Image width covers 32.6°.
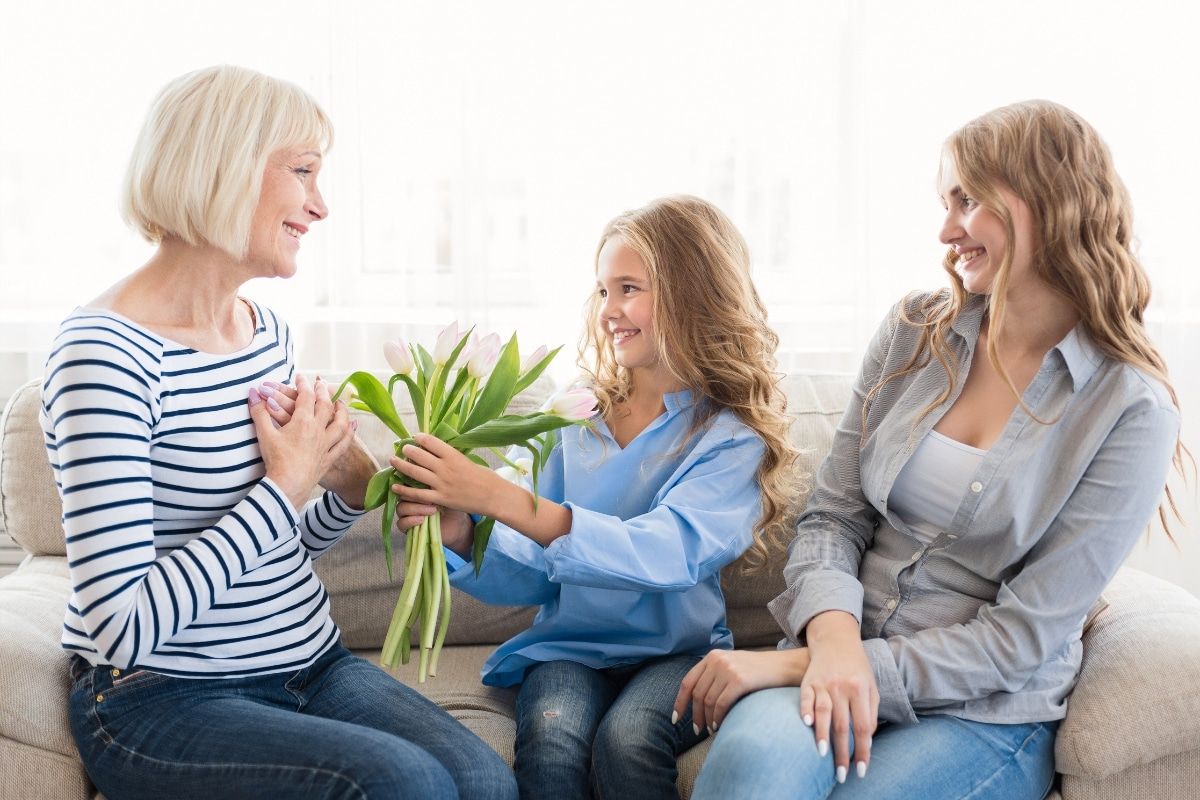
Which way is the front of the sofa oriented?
toward the camera

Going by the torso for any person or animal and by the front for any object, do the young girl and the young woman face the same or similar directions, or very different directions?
same or similar directions

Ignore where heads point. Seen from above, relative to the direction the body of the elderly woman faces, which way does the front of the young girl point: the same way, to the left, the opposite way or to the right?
to the right

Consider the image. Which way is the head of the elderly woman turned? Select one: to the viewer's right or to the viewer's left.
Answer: to the viewer's right

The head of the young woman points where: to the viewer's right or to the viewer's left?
to the viewer's left

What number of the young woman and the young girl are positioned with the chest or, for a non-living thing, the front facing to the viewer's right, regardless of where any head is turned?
0

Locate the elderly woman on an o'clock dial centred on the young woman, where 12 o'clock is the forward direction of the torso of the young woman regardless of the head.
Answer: The elderly woman is roughly at 1 o'clock from the young woman.

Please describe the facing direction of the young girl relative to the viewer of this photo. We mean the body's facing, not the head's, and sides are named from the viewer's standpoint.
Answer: facing the viewer and to the left of the viewer

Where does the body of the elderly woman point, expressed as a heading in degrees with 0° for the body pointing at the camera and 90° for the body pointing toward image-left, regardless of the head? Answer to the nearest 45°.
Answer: approximately 315°
